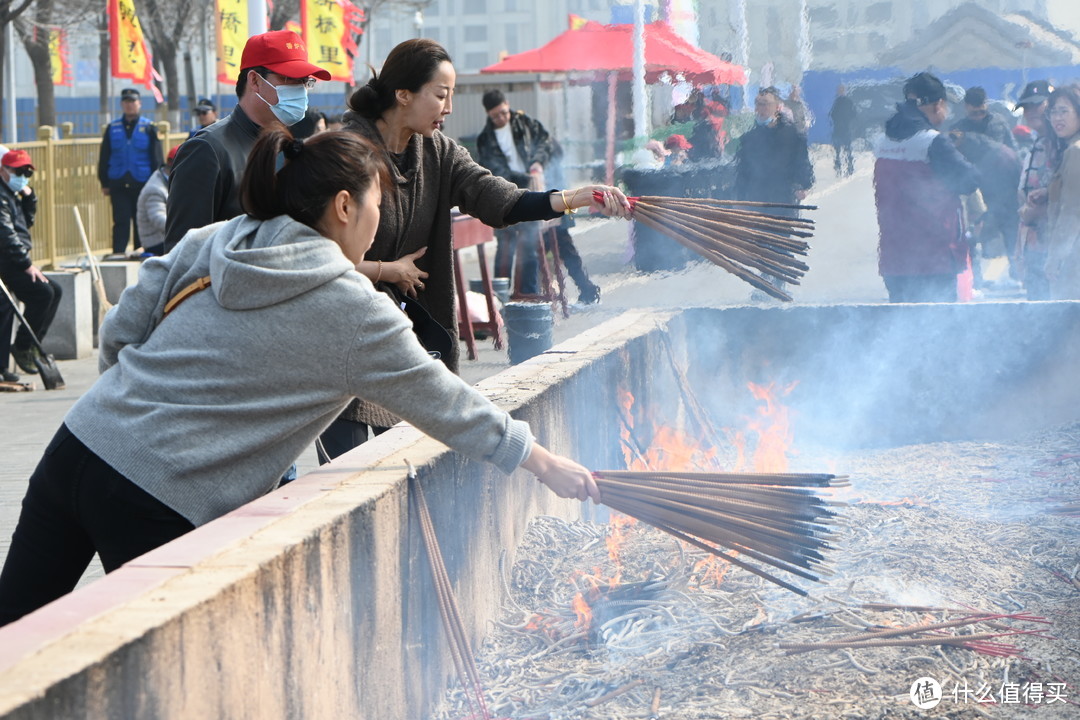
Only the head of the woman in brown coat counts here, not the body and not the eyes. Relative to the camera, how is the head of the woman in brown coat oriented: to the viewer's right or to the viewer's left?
to the viewer's right

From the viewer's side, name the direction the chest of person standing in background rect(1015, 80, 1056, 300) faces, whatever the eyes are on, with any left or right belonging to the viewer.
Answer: facing the viewer and to the left of the viewer

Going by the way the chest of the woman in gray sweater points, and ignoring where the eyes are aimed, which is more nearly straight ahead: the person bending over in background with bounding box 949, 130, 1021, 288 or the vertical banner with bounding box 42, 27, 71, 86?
the person bending over in background

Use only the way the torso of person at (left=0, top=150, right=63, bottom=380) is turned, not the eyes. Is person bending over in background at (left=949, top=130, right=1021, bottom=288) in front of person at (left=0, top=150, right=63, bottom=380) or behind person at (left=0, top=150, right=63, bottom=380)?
in front

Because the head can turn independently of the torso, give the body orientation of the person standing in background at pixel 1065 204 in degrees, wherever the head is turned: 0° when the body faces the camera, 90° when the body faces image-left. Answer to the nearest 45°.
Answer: approximately 45°

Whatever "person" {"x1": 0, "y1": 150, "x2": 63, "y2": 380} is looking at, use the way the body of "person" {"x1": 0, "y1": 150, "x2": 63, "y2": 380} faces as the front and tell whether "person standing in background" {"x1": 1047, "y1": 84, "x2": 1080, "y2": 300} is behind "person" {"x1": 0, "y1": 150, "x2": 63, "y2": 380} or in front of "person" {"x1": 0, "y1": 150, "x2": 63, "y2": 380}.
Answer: in front

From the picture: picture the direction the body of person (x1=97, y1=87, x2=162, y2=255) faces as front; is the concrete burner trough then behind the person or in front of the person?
in front

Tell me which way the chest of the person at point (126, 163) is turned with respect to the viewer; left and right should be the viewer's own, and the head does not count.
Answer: facing the viewer
